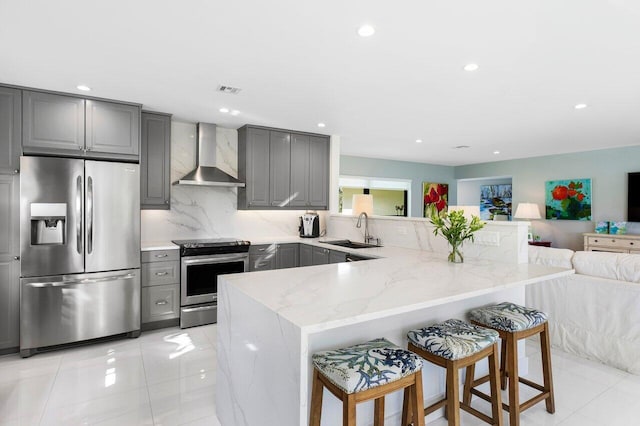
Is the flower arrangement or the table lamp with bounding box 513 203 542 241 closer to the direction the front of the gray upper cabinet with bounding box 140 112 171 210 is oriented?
the flower arrangement

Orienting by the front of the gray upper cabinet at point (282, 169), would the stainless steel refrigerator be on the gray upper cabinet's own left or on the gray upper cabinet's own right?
on the gray upper cabinet's own right

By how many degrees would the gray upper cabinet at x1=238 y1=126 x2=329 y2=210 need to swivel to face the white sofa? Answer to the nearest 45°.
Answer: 0° — it already faces it

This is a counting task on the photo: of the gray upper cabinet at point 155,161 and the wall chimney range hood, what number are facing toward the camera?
2

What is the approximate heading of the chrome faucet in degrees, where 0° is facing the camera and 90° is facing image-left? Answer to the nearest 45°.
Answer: approximately 45°

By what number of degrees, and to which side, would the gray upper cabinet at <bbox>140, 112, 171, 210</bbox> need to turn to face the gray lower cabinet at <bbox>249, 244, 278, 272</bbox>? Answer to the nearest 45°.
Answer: approximately 90° to its left

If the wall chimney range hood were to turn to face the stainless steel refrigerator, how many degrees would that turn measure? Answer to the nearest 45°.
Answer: approximately 45° to its right

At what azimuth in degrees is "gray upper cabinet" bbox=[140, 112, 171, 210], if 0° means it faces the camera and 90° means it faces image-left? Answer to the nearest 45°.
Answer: approximately 0°

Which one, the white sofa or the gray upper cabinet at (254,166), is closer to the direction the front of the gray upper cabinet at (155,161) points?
the white sofa
